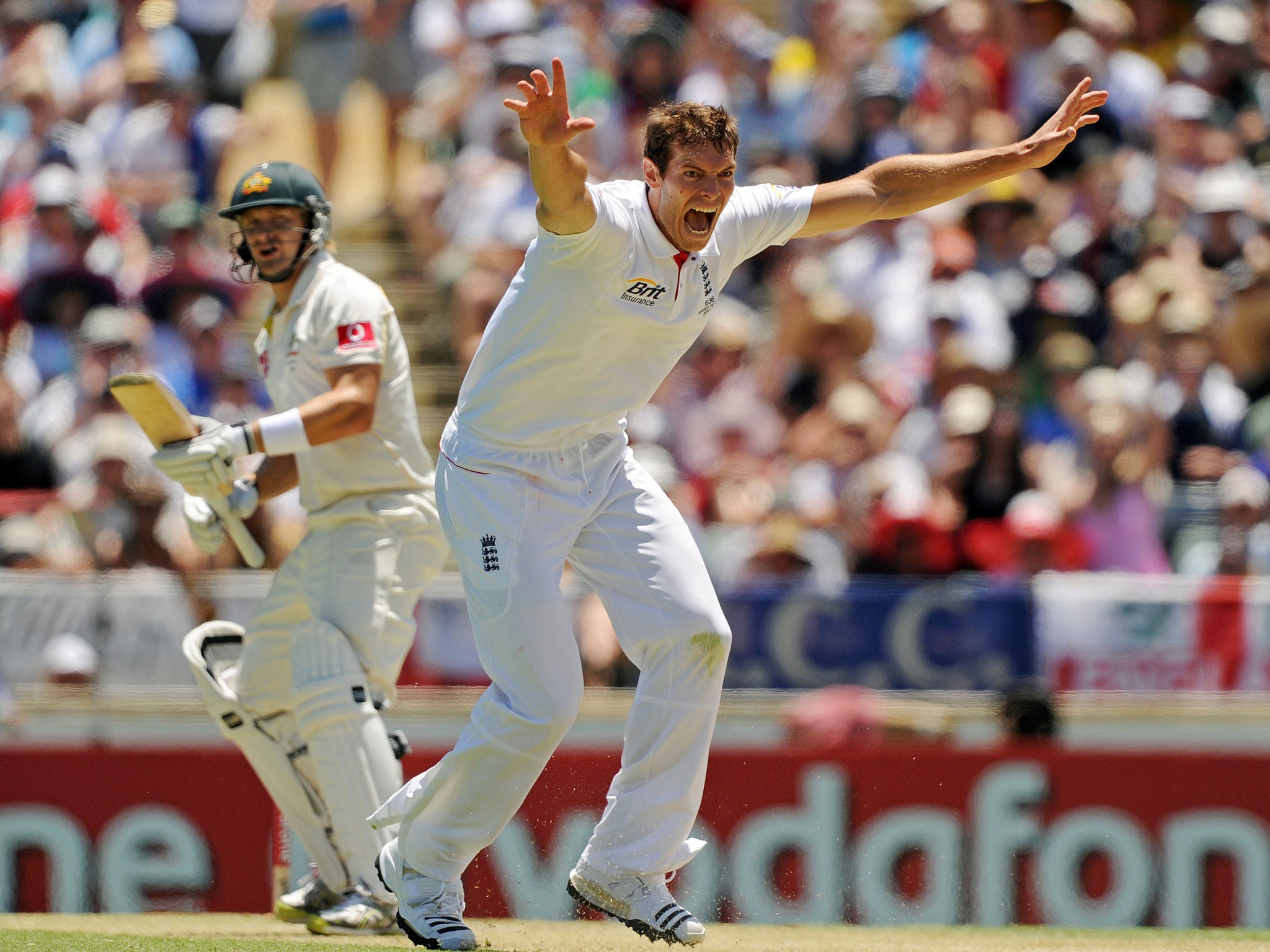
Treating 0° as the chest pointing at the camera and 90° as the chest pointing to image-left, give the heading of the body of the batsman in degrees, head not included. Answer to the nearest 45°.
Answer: approximately 45°

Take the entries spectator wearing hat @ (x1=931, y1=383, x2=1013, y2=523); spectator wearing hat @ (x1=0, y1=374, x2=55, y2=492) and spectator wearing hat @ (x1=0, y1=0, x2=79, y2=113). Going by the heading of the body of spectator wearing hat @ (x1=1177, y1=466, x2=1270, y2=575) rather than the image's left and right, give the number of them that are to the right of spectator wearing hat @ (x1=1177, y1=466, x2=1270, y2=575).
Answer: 3

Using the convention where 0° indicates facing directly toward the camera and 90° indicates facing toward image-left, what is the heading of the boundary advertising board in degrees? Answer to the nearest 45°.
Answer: approximately 0°

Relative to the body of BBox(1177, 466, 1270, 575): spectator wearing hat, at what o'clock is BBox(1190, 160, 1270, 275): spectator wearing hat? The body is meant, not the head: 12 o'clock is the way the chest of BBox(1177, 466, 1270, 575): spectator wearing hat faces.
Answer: BBox(1190, 160, 1270, 275): spectator wearing hat is roughly at 6 o'clock from BBox(1177, 466, 1270, 575): spectator wearing hat.

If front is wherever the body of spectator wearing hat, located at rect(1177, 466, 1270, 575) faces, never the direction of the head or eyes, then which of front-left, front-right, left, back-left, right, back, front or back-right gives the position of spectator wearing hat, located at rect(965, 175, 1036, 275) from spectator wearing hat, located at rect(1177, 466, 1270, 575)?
back-right

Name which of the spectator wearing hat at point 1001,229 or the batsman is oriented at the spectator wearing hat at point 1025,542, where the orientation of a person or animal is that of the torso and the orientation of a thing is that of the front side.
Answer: the spectator wearing hat at point 1001,229

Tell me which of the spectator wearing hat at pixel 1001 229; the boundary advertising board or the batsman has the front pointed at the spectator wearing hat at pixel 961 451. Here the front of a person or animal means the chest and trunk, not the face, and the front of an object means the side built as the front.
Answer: the spectator wearing hat at pixel 1001 229

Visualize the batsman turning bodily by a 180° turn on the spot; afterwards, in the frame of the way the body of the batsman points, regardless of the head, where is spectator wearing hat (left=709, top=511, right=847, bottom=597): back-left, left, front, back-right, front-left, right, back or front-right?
front

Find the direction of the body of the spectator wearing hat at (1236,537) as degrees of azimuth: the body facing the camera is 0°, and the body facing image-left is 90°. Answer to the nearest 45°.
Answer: approximately 0°

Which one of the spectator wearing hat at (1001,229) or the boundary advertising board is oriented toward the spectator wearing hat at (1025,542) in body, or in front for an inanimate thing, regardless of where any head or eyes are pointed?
the spectator wearing hat at (1001,229)
